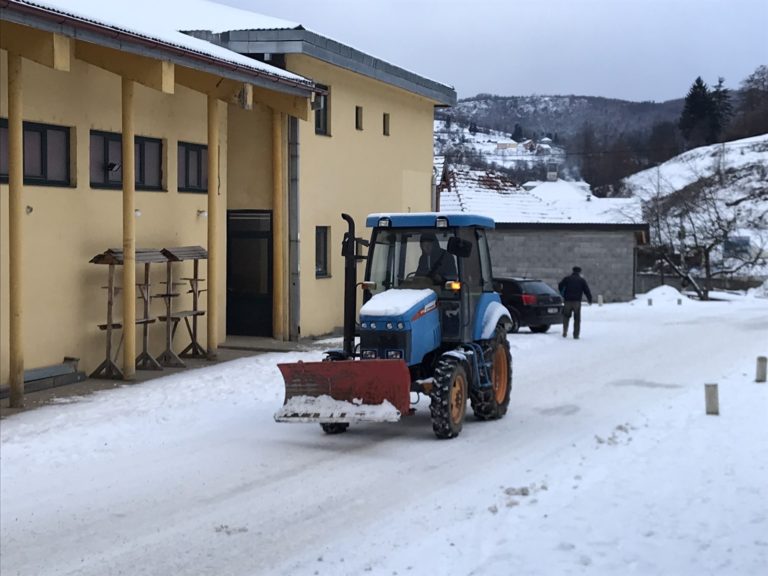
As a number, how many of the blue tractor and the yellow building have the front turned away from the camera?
0

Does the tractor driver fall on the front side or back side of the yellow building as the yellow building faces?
on the front side

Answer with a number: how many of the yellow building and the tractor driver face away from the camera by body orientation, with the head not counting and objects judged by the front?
0

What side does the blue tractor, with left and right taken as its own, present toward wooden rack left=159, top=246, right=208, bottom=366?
right

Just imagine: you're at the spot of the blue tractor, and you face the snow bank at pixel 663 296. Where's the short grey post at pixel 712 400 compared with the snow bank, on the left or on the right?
right

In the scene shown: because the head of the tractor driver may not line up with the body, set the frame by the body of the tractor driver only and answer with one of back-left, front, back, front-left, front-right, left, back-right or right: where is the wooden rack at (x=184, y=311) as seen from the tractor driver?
right

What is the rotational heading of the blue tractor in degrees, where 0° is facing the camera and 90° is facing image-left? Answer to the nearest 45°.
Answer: approximately 45°

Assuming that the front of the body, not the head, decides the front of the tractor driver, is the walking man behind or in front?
behind

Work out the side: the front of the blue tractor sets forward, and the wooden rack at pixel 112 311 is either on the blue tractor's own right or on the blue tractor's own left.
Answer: on the blue tractor's own right
